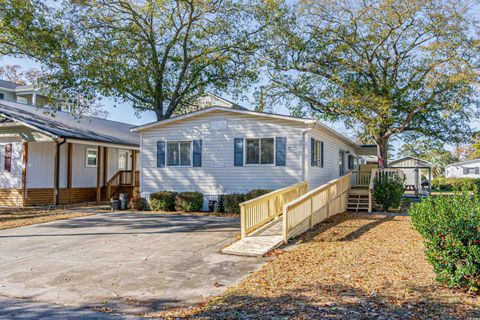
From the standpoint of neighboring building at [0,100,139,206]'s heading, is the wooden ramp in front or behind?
in front

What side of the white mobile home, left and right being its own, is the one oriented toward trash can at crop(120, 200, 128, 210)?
right

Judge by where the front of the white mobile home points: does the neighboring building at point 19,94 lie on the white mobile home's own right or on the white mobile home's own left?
on the white mobile home's own right

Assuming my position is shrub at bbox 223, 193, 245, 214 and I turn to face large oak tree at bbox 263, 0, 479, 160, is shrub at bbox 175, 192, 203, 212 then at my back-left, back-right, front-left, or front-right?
back-left

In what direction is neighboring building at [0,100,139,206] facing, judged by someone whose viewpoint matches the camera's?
facing the viewer and to the right of the viewer

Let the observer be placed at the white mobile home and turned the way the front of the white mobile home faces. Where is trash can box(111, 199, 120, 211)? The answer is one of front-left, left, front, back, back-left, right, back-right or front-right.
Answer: right

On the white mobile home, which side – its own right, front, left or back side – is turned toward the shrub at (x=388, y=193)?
left

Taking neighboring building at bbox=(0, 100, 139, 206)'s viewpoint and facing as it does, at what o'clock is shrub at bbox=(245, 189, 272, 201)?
The shrub is roughly at 12 o'clock from the neighboring building.

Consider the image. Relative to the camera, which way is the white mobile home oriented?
toward the camera

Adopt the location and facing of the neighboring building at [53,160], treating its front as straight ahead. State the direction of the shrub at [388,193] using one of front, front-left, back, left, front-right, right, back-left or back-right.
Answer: front

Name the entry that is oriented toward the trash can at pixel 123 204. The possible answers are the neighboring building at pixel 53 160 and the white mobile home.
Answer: the neighboring building

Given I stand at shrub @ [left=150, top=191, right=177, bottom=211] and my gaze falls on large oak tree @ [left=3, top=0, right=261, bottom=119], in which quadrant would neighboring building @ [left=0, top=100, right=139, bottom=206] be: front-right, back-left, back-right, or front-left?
front-left

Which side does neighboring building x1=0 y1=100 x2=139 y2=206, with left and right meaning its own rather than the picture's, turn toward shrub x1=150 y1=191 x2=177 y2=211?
front

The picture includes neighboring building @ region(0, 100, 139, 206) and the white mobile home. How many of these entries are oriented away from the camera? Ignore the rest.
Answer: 0

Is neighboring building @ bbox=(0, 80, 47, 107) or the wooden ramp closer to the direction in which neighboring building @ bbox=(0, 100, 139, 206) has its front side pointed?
the wooden ramp
